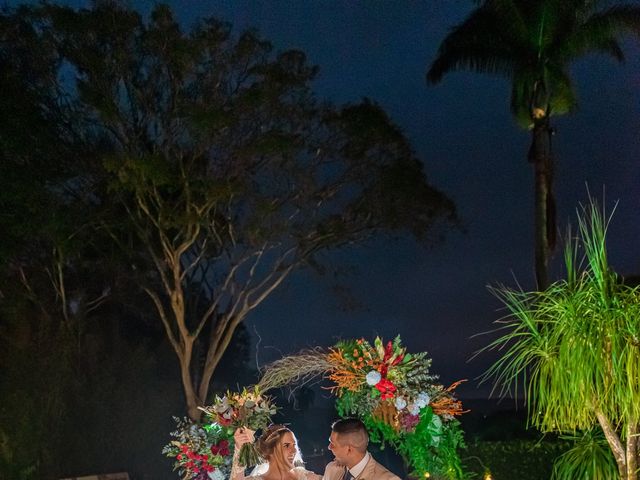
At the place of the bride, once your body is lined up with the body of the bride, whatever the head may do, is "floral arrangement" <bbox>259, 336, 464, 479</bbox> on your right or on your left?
on your left

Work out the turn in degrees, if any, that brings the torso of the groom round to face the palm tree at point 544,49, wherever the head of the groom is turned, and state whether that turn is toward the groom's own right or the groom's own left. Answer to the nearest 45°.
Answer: approximately 180°

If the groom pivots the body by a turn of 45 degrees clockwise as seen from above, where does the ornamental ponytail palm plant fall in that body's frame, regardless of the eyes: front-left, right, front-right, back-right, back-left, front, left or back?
back-right

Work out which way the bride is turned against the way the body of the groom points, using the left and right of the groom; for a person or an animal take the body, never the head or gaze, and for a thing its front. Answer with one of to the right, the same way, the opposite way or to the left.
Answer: to the left

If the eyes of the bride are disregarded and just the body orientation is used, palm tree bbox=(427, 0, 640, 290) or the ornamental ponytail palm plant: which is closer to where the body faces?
the ornamental ponytail palm plant

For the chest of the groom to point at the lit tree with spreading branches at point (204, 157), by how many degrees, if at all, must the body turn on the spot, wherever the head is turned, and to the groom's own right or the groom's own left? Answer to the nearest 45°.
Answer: approximately 135° to the groom's own right

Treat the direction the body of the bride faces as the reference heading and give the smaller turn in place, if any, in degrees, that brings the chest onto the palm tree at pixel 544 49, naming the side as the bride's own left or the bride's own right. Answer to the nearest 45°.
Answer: approximately 90° to the bride's own left

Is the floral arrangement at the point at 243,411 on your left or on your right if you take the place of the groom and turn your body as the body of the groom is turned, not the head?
on your right

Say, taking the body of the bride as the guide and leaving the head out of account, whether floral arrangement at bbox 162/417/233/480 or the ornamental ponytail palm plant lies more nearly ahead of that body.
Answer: the ornamental ponytail palm plant

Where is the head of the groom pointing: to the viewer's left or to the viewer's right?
to the viewer's left

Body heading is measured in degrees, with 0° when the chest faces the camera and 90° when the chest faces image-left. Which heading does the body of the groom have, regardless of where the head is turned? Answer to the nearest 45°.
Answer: approximately 45°
